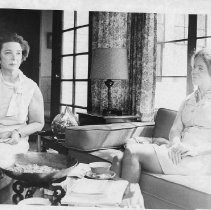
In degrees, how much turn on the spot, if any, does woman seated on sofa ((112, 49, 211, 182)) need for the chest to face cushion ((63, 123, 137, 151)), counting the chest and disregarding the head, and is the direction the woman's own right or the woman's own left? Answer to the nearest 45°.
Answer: approximately 45° to the woman's own right

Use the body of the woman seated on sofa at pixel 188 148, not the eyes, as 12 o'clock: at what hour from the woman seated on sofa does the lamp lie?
The lamp is roughly at 2 o'clock from the woman seated on sofa.

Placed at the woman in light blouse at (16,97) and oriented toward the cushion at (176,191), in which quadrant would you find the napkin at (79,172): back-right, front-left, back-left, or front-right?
front-right

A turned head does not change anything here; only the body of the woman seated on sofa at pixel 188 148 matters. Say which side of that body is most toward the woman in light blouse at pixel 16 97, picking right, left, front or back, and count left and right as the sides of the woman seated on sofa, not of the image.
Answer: front

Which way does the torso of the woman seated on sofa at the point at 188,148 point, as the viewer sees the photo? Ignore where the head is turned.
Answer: to the viewer's left

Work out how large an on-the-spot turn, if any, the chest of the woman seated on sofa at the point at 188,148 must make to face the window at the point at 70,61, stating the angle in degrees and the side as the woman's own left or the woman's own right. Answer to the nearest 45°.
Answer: approximately 45° to the woman's own right

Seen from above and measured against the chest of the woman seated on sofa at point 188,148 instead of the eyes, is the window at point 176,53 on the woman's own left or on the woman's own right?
on the woman's own right

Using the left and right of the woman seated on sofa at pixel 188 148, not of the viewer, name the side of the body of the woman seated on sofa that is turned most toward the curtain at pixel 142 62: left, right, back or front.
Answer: right
